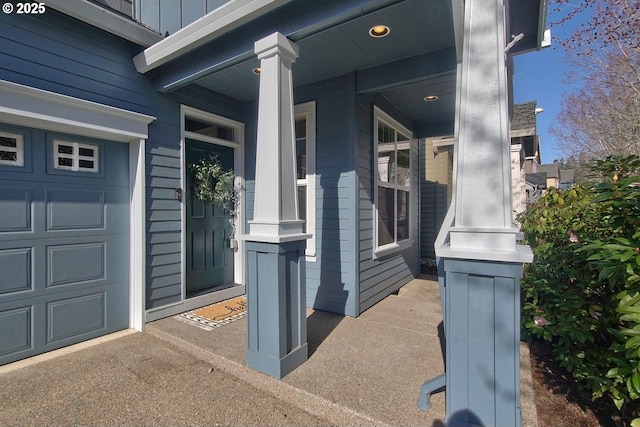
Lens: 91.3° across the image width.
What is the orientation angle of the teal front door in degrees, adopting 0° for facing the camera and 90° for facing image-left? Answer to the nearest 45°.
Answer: approximately 315°

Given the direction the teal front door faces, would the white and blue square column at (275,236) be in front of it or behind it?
in front

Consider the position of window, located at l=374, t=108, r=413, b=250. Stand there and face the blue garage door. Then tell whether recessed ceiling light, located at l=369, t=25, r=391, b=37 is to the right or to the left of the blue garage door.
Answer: left

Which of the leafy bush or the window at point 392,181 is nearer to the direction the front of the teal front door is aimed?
the leafy bush

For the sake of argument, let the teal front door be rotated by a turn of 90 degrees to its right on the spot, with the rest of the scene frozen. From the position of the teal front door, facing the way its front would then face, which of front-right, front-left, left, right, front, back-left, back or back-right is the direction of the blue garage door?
front

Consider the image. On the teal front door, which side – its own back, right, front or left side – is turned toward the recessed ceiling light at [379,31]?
front

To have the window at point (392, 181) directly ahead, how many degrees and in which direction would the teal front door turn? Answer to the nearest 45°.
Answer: approximately 45° to its left

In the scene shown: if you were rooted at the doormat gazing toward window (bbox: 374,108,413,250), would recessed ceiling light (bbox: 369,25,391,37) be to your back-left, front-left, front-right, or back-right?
front-right

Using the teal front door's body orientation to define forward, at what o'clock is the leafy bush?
The leafy bush is roughly at 12 o'clock from the teal front door.
